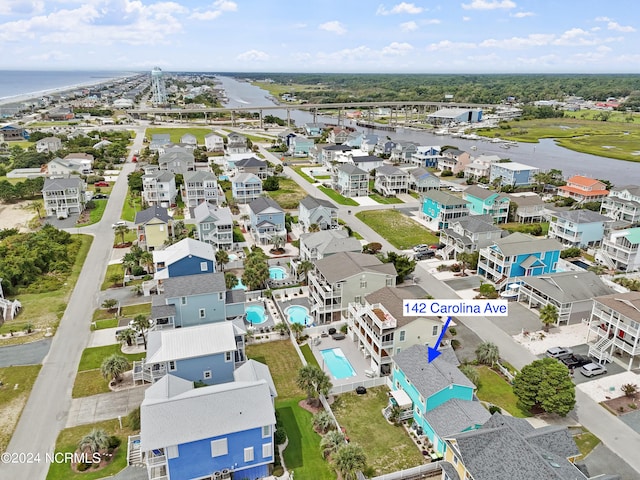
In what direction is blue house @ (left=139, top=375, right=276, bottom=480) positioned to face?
to the viewer's left

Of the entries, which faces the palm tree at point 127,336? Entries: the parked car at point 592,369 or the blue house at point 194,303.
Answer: the blue house

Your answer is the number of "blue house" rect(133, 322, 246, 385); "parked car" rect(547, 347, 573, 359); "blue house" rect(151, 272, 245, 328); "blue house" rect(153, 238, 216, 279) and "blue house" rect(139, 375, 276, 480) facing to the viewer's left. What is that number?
4

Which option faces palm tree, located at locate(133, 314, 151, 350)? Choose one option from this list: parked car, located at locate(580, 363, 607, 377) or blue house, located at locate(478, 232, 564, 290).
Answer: the blue house

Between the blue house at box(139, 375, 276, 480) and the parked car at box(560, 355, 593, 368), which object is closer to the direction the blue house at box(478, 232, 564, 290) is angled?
the blue house

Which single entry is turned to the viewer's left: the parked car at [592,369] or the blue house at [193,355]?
the blue house

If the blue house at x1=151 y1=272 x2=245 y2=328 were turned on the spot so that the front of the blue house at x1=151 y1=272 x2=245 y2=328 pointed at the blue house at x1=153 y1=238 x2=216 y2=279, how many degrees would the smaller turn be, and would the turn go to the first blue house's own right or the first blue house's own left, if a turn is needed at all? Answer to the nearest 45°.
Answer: approximately 90° to the first blue house's own right

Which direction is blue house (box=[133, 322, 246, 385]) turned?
to the viewer's left

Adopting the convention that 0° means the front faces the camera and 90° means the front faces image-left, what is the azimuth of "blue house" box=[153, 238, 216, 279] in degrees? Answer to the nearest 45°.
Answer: approximately 90°

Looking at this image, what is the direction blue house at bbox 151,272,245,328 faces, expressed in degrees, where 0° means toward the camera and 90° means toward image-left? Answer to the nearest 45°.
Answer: approximately 90°

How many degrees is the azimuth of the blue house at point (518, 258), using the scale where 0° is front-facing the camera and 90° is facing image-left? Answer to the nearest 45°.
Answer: approximately 45°

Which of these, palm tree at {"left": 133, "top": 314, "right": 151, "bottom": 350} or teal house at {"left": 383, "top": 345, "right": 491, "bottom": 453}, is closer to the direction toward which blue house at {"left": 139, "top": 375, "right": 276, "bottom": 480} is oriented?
the palm tree

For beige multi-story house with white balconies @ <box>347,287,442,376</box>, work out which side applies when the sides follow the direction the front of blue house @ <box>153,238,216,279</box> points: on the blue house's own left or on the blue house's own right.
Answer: on the blue house's own left
